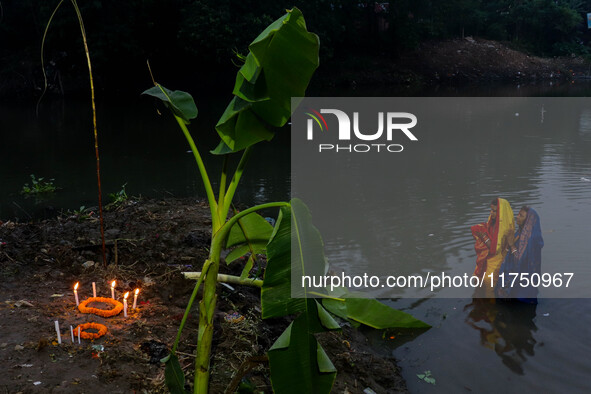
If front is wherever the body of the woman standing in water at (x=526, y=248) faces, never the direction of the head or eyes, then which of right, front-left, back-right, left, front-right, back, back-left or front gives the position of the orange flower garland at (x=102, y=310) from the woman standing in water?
front-left

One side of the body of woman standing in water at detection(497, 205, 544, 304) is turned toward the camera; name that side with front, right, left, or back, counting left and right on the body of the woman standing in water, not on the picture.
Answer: left

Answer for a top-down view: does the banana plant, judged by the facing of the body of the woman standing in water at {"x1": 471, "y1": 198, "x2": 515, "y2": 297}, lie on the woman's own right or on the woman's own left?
on the woman's own left

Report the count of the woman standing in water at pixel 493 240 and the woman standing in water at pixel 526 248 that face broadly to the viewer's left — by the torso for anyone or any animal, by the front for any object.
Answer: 2

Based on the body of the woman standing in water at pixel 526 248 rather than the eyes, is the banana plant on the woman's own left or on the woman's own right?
on the woman's own left

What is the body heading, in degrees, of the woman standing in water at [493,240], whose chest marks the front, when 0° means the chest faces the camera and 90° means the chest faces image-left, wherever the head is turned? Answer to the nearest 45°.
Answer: approximately 90°
